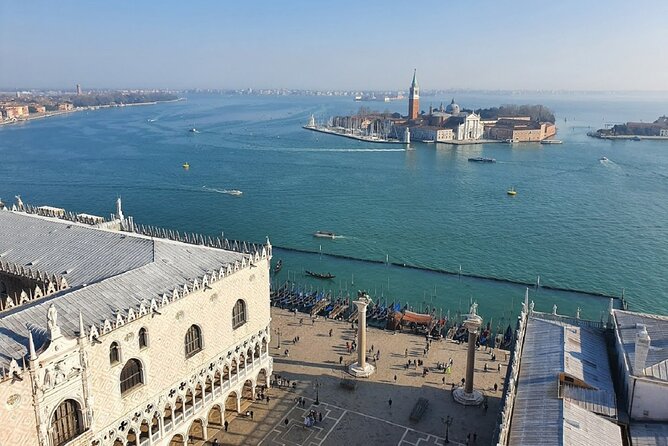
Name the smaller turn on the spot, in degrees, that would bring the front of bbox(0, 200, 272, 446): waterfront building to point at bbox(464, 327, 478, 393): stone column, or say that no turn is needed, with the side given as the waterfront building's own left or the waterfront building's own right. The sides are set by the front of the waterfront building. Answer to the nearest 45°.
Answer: approximately 45° to the waterfront building's own left

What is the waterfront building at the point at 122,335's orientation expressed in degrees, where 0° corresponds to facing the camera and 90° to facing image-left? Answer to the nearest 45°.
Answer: approximately 315°

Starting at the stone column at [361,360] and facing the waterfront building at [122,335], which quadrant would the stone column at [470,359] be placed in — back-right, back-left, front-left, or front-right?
back-left

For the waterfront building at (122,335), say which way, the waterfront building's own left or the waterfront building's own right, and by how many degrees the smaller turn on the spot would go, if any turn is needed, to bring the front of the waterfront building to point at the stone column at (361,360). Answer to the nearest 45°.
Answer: approximately 45° to the waterfront building's own left

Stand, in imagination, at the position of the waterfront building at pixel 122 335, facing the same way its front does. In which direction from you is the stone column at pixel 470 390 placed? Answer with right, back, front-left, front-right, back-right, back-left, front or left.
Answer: front-left

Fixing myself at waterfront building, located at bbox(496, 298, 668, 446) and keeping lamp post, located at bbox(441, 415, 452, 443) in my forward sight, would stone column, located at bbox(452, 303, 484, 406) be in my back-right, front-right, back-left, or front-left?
front-right

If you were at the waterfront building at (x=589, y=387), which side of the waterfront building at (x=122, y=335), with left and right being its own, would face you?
front
